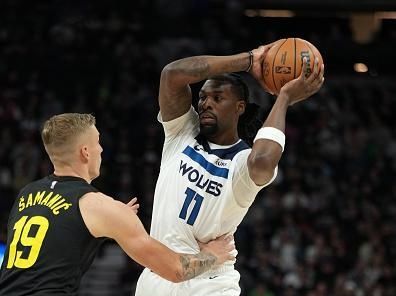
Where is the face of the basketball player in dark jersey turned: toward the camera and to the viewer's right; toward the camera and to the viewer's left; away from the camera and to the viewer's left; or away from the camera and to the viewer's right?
away from the camera and to the viewer's right

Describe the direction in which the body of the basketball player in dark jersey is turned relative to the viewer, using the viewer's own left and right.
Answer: facing away from the viewer and to the right of the viewer

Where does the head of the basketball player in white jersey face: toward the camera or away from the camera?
toward the camera
